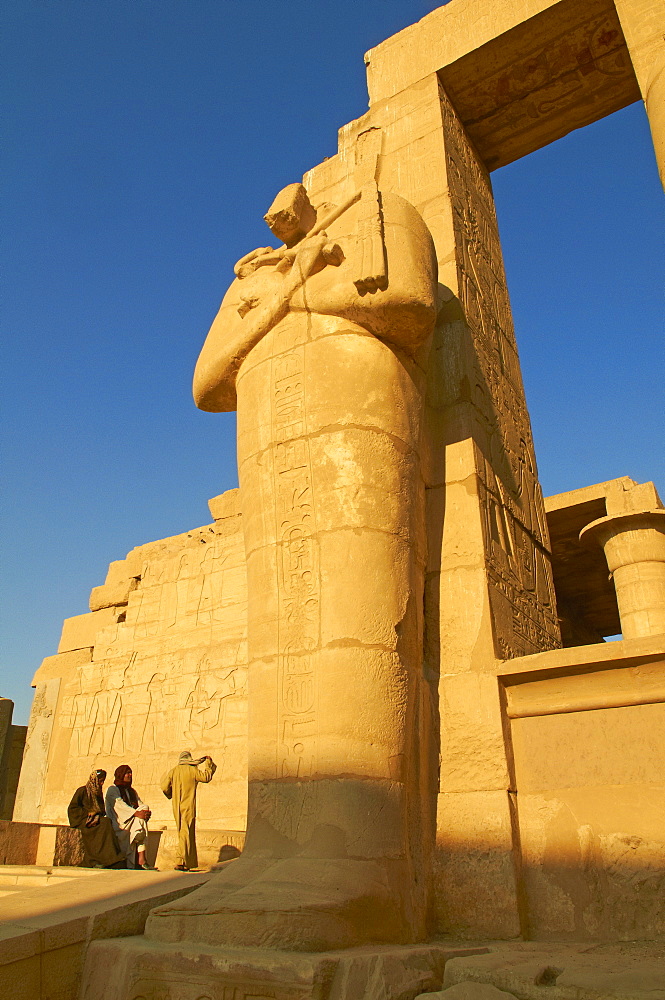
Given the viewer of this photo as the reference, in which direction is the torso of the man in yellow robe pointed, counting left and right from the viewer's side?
facing away from the viewer

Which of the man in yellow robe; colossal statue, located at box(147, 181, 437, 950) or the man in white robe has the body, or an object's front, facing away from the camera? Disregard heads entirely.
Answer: the man in yellow robe

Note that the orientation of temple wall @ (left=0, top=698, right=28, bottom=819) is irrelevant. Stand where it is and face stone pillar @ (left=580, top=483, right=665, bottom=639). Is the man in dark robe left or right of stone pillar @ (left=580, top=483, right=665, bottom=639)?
right

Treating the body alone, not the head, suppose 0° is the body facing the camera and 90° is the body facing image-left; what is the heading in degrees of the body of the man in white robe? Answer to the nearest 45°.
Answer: approximately 315°

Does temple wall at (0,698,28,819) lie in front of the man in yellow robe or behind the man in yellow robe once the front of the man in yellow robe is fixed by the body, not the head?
in front

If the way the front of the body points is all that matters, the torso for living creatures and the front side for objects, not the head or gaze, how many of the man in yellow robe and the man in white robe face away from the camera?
1

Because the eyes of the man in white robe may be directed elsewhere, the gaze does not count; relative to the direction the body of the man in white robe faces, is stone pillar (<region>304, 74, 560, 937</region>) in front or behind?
in front

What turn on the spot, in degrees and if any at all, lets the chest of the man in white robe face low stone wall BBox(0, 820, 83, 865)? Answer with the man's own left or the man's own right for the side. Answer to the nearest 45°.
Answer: approximately 135° to the man's own right

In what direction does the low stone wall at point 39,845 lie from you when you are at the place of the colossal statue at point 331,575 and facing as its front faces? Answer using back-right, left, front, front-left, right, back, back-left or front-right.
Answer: right

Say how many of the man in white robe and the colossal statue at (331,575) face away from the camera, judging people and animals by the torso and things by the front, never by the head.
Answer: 0

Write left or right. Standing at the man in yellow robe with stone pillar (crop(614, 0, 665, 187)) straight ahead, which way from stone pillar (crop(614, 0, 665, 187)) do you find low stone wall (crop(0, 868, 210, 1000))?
right
